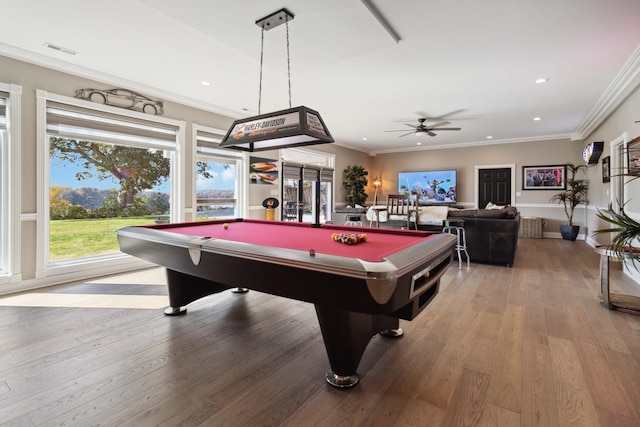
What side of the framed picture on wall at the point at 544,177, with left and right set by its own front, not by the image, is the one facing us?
front

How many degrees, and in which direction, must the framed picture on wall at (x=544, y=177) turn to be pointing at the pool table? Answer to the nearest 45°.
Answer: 0° — it already faces it

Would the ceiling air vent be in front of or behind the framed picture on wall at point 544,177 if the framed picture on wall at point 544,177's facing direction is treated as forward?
in front

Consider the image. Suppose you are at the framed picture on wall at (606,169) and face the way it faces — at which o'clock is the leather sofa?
The leather sofa is roughly at 10 o'clock from the framed picture on wall.

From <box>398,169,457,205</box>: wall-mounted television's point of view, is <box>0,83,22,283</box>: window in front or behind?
in front

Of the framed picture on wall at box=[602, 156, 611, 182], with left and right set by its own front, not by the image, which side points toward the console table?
left

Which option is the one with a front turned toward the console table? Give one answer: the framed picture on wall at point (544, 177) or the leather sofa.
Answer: the framed picture on wall

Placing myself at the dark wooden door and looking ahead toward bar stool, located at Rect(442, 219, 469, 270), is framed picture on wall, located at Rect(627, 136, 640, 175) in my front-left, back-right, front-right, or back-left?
front-left

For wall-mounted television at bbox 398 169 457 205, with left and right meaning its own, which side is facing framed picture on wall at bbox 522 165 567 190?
left

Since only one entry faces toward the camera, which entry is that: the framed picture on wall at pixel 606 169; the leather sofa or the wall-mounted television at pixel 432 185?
the wall-mounted television

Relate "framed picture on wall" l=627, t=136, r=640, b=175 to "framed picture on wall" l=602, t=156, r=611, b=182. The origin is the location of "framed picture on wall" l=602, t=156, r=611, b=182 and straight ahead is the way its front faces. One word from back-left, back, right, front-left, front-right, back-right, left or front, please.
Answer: left

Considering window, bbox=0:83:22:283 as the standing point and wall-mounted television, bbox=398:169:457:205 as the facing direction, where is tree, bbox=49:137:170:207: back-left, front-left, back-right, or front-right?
front-left

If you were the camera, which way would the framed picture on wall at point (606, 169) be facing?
facing to the left of the viewer

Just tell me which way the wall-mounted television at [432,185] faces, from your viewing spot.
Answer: facing the viewer

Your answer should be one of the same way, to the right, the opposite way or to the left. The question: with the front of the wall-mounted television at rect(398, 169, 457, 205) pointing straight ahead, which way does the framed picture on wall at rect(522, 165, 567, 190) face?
the same way

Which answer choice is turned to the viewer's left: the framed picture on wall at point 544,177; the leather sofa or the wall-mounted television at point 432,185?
the leather sofa
